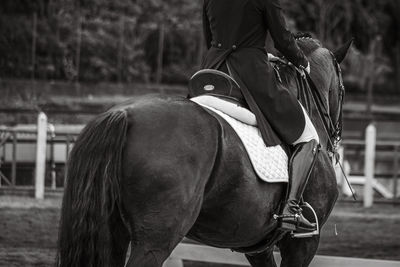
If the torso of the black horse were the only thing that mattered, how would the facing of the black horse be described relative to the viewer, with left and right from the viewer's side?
facing away from the viewer and to the right of the viewer

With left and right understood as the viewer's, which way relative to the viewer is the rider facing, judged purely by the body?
facing away from the viewer and to the right of the viewer

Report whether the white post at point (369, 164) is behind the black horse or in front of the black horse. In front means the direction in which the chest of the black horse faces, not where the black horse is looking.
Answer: in front

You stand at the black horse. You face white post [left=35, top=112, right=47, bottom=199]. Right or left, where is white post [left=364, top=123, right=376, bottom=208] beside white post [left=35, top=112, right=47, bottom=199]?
right
